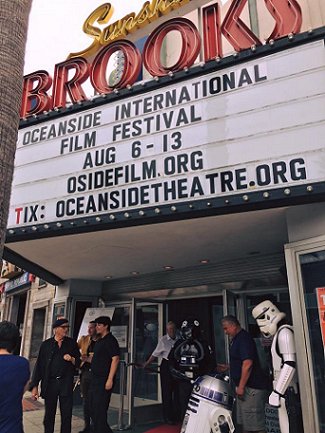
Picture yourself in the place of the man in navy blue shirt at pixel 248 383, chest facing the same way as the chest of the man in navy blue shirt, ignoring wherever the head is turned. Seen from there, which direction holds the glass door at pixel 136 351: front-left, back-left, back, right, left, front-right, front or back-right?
front-right

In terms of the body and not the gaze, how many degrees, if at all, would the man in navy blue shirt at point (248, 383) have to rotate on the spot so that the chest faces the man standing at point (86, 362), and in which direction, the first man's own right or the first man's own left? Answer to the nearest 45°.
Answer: approximately 45° to the first man's own right

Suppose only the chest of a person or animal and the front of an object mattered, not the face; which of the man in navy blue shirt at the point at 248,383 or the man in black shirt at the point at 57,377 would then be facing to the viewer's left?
the man in navy blue shirt at the point at 248,383

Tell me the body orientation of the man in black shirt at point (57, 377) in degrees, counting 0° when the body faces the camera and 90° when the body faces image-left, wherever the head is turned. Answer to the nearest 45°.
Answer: approximately 0°

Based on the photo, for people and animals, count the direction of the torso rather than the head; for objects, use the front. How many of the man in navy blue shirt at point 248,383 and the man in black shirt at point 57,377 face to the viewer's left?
1

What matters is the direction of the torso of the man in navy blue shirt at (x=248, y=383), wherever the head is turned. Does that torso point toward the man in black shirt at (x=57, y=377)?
yes

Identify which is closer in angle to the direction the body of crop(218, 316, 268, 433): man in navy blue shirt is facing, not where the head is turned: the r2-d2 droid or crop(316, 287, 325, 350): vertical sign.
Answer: the r2-d2 droid

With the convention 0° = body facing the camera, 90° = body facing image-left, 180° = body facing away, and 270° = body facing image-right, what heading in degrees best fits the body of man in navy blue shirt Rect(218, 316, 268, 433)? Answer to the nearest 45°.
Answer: approximately 90°

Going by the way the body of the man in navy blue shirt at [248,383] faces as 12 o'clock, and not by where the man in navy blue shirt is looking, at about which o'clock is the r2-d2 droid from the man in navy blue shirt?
The r2-d2 droid is roughly at 10 o'clock from the man in navy blue shirt.
